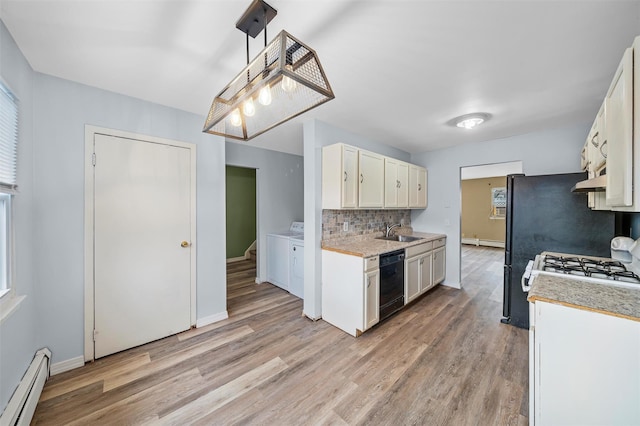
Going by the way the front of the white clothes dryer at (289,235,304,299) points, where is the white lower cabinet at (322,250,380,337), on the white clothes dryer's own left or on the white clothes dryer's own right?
on the white clothes dryer's own left

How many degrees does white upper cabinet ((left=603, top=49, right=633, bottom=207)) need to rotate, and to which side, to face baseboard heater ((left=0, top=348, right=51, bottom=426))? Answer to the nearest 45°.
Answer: approximately 45° to its left

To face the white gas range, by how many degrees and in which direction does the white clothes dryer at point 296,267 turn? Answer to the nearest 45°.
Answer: approximately 90° to its left

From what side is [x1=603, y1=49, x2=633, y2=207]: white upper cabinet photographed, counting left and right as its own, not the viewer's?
left

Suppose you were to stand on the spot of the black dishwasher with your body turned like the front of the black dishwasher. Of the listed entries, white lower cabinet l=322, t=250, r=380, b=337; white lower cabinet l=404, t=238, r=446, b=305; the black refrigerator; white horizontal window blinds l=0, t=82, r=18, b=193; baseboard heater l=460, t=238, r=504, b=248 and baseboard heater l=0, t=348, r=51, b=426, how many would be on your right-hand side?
3

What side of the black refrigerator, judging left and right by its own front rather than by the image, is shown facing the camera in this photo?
left

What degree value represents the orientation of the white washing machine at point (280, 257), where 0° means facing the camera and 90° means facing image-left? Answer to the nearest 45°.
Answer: approximately 45°

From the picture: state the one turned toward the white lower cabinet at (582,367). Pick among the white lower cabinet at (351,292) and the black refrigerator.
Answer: the white lower cabinet at (351,292)

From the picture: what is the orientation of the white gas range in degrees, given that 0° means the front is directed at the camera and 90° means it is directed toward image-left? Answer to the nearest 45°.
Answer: approximately 90°
